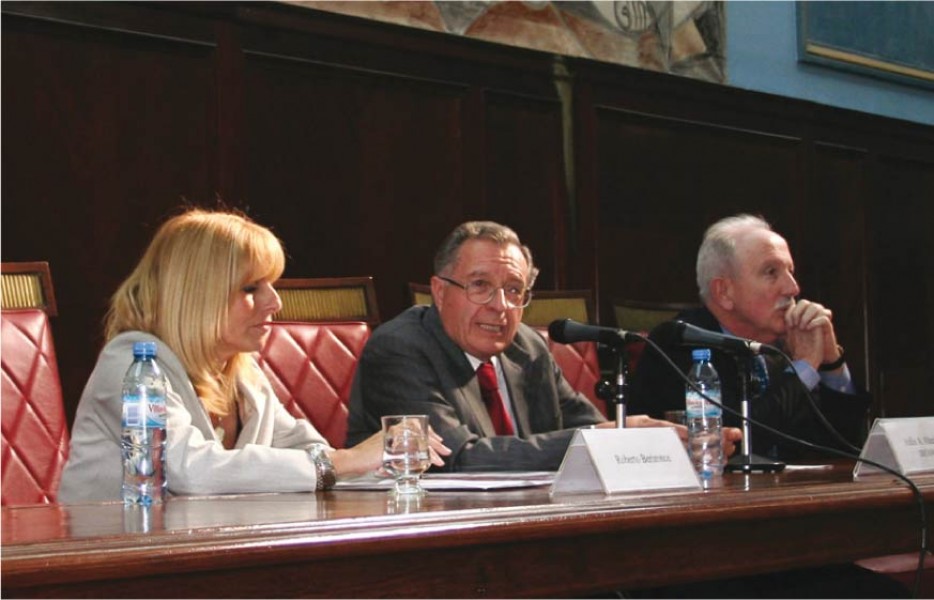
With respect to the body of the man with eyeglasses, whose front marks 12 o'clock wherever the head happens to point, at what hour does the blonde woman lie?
The blonde woman is roughly at 3 o'clock from the man with eyeglasses.

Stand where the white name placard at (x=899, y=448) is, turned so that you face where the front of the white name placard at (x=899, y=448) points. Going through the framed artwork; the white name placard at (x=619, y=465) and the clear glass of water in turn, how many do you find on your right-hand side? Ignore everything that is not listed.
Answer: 2

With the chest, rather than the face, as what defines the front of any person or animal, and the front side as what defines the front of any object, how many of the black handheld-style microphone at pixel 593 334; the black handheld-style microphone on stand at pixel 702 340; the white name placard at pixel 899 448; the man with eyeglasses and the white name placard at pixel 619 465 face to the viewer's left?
2

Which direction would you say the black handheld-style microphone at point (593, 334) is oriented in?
to the viewer's left

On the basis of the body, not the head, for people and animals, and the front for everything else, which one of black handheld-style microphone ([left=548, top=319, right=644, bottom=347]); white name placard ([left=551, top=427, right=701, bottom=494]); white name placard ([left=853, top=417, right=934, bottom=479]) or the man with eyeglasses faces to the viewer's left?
the black handheld-style microphone

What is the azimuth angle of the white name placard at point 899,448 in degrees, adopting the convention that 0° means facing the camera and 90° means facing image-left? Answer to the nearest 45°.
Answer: approximately 315°

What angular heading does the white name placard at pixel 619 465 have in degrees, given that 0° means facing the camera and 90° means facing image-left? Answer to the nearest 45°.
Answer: approximately 315°

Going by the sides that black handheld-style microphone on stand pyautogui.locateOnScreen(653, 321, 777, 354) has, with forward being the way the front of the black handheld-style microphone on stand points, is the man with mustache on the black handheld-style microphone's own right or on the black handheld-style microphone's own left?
on the black handheld-style microphone's own right

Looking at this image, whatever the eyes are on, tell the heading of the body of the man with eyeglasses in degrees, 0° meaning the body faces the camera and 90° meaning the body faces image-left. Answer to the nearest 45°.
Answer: approximately 315°

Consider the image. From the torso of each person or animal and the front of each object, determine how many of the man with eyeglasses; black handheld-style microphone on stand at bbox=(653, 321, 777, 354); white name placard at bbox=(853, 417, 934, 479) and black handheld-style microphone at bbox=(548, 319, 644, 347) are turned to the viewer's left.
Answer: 2

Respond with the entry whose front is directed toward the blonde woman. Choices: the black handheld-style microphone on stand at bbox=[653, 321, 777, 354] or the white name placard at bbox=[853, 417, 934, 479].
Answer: the black handheld-style microphone on stand

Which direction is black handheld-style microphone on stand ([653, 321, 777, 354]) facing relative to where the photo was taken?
to the viewer's left
